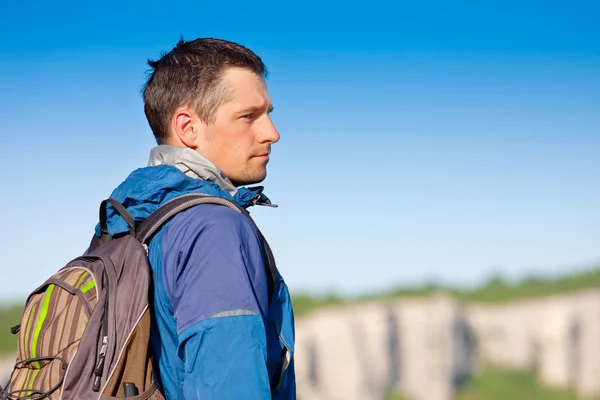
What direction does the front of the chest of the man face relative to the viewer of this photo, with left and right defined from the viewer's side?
facing to the right of the viewer

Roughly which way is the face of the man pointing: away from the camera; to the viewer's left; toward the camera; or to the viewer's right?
to the viewer's right
